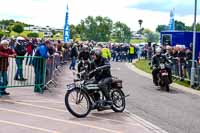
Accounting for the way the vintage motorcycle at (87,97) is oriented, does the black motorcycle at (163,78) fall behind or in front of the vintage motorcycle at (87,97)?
behind

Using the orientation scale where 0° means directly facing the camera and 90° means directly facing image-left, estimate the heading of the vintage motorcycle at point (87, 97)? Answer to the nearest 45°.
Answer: approximately 45°

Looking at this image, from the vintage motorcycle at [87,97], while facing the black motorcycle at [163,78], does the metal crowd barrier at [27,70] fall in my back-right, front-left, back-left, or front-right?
front-left

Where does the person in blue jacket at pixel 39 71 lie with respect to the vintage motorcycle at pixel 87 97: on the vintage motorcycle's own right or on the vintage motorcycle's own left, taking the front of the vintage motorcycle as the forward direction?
on the vintage motorcycle's own right

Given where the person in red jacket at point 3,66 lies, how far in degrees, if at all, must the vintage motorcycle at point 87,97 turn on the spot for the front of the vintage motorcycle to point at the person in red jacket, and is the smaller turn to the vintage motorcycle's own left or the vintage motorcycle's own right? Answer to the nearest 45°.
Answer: approximately 90° to the vintage motorcycle's own right
